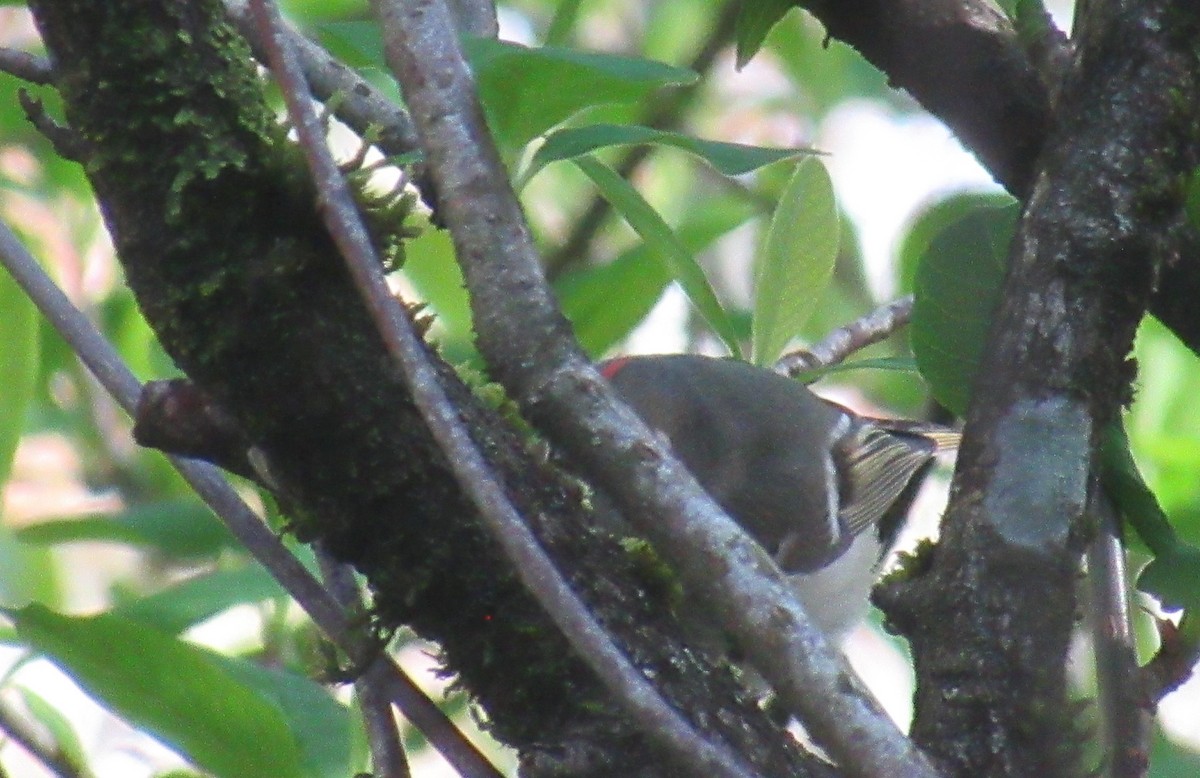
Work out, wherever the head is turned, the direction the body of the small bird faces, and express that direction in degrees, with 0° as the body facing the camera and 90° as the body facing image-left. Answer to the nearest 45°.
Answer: approximately 90°

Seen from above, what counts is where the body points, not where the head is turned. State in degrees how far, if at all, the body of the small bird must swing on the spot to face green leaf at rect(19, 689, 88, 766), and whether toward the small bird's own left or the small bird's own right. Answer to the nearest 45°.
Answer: approximately 45° to the small bird's own left
